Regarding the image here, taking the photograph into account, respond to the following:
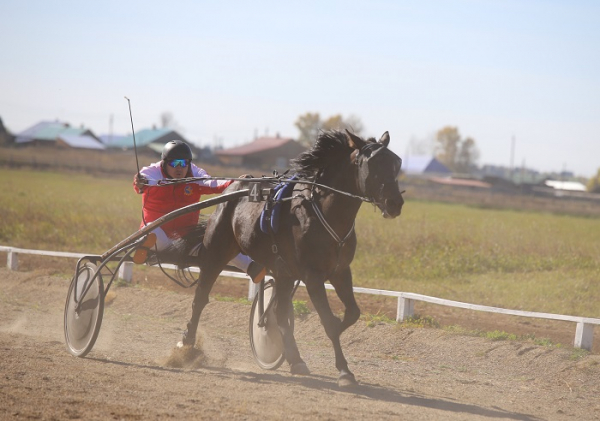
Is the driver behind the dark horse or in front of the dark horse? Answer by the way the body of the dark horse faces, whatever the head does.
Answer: behind

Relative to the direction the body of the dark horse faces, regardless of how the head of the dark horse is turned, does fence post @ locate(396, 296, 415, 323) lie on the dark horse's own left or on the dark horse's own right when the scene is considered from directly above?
on the dark horse's own left

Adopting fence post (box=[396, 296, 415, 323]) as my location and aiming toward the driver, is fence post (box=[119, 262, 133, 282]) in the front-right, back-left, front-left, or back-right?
front-right

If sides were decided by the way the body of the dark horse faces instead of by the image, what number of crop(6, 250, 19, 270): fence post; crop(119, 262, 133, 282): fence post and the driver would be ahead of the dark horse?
0

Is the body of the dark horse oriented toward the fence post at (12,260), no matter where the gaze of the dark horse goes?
no

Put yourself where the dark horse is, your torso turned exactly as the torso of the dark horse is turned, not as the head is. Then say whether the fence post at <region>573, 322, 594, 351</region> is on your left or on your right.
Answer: on your left

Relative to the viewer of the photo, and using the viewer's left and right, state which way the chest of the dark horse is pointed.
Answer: facing the viewer and to the right of the viewer

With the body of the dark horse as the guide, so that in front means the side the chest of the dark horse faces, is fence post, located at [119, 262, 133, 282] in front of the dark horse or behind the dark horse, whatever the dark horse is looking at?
behind

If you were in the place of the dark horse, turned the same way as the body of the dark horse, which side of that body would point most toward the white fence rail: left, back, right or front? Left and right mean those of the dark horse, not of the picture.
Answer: left
